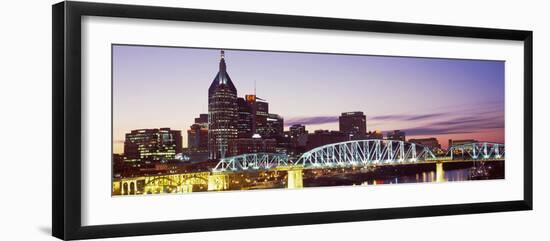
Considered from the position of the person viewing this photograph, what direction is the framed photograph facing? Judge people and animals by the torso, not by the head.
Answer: facing the viewer and to the right of the viewer
